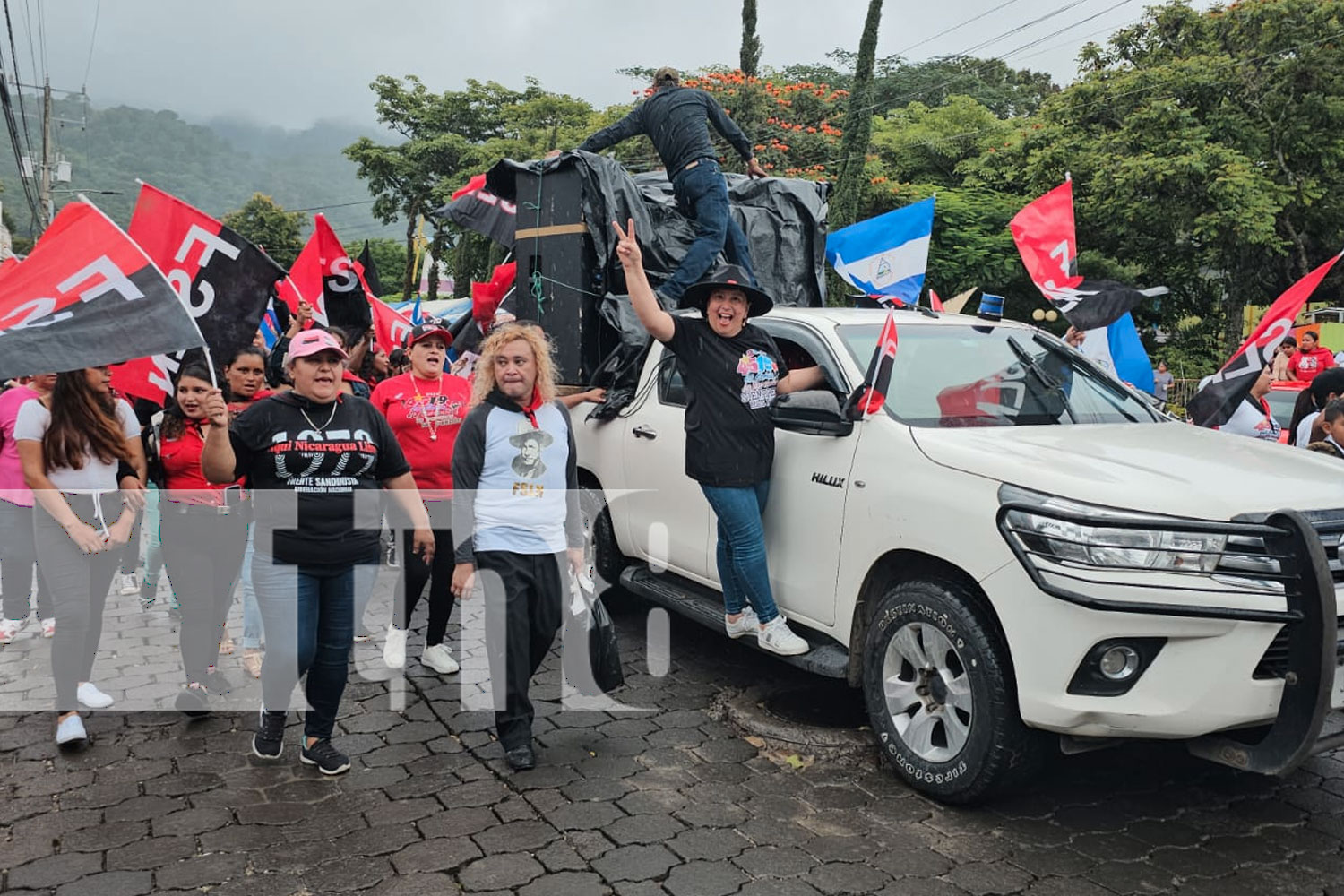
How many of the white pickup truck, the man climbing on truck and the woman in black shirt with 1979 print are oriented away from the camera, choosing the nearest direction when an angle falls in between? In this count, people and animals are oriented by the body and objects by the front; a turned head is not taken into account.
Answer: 1

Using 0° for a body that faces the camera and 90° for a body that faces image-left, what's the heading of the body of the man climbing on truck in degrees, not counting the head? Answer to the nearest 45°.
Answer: approximately 180°

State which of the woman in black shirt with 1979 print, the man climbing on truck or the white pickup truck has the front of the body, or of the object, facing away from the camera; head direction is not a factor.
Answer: the man climbing on truck

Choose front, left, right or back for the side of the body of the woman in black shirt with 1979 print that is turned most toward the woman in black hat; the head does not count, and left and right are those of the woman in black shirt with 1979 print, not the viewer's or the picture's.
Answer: left

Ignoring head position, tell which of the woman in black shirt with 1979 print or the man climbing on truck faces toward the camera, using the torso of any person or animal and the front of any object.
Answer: the woman in black shirt with 1979 print

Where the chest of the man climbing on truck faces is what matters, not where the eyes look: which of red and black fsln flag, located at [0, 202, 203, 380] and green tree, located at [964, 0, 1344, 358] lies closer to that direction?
the green tree

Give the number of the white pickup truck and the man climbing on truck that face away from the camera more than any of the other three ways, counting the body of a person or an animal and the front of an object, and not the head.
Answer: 1

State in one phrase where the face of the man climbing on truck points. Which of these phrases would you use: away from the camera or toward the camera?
away from the camera

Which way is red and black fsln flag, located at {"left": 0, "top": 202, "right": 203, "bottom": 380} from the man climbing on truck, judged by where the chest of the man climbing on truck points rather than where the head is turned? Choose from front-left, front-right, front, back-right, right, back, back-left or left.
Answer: back-left

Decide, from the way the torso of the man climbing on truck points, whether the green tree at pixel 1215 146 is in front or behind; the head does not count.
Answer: in front

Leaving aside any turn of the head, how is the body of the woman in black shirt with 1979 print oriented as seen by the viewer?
toward the camera

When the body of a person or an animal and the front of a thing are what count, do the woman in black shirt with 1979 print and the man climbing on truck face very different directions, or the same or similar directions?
very different directions
